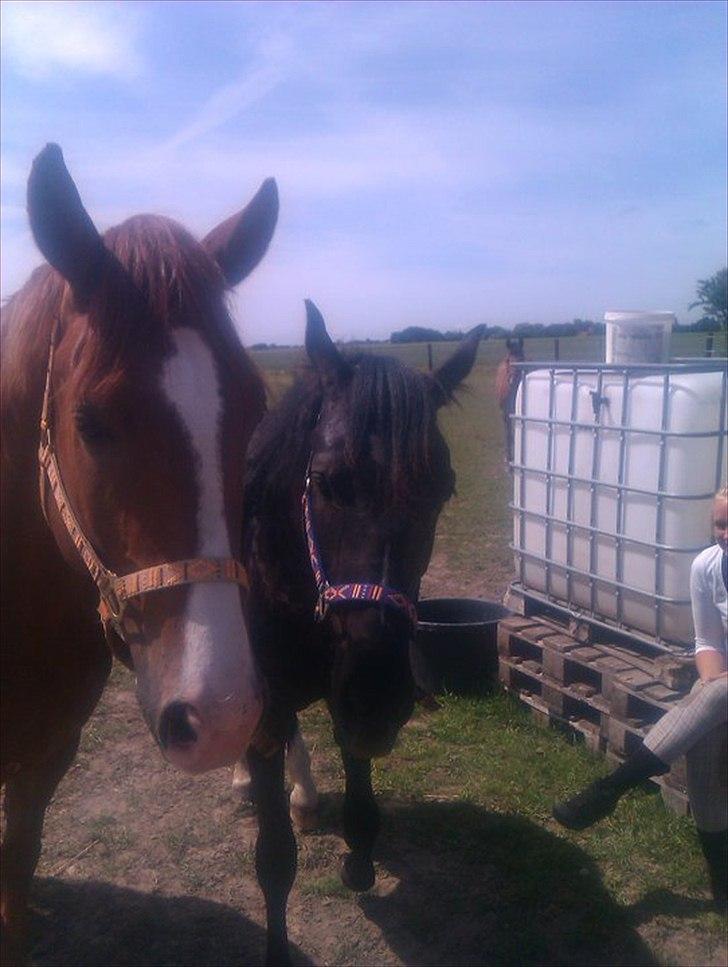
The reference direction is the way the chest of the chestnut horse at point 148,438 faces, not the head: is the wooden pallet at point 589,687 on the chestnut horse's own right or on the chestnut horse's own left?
on the chestnut horse's own left

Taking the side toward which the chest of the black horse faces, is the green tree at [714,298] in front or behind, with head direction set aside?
behind

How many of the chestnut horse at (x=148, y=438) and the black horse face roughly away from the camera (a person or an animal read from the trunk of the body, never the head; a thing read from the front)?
0

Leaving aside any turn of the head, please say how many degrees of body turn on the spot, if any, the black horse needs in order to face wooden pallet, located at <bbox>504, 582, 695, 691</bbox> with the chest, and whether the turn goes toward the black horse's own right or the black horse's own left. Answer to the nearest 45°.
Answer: approximately 135° to the black horse's own left

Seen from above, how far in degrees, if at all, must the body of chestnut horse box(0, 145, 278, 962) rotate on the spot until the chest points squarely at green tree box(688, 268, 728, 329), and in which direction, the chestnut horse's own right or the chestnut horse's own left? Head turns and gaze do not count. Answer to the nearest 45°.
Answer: approximately 90° to the chestnut horse's own left

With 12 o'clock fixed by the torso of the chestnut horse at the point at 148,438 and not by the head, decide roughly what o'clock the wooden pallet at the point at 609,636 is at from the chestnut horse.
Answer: The wooden pallet is roughly at 9 o'clock from the chestnut horse.

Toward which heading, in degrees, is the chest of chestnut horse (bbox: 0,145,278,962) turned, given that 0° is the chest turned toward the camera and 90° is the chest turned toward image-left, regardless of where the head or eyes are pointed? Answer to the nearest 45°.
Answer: approximately 315°

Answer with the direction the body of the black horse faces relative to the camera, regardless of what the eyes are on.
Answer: toward the camera

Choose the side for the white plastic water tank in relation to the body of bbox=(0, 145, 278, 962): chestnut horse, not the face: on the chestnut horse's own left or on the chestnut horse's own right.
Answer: on the chestnut horse's own left

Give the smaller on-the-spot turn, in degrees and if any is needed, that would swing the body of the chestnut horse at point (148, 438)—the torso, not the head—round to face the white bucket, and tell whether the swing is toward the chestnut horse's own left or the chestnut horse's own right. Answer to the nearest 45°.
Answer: approximately 90° to the chestnut horse's own left

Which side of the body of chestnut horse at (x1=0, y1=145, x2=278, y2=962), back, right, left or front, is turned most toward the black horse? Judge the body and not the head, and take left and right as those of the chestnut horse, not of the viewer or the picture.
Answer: left
